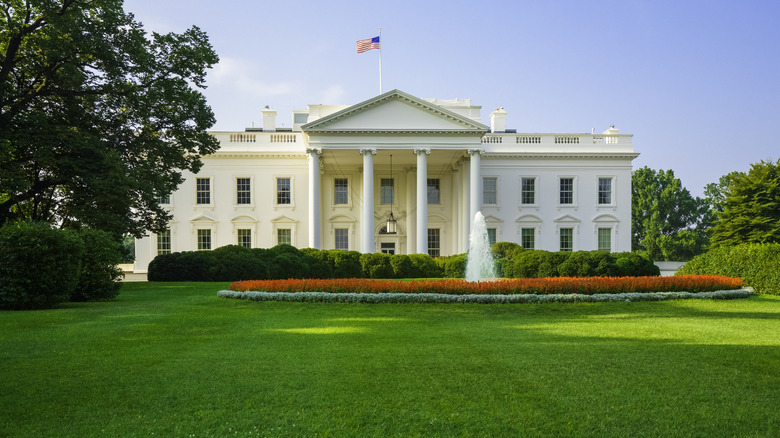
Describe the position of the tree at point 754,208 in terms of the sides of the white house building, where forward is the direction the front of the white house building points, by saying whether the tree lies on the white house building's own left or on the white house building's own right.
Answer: on the white house building's own left

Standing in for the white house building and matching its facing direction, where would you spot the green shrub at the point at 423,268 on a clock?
The green shrub is roughly at 12 o'clock from the white house building.

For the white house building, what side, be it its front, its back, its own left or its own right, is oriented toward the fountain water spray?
front

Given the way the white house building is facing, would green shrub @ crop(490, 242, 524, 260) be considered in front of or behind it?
in front

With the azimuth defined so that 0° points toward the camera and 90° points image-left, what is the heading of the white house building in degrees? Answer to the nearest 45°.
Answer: approximately 0°

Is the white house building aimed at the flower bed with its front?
yes

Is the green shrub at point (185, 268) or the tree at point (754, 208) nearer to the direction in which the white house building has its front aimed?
the green shrub

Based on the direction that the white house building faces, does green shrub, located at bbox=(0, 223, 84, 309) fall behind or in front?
in front
